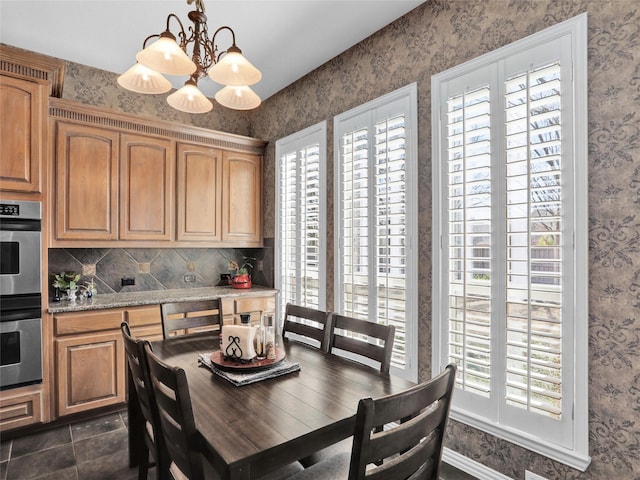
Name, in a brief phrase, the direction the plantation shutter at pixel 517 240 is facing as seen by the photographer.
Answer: facing the viewer and to the left of the viewer

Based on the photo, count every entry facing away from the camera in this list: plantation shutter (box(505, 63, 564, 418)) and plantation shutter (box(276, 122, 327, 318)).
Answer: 0

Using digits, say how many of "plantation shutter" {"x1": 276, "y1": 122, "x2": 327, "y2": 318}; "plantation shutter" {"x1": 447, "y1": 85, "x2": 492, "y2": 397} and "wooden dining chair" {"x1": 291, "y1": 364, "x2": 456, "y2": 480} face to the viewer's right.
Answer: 0

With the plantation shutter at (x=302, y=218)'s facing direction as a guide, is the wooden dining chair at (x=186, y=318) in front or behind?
in front

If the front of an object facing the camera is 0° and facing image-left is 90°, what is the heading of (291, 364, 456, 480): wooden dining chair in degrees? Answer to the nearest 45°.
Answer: approximately 135°

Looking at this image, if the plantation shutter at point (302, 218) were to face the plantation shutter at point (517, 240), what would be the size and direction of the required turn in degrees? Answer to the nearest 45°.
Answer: approximately 90° to its left

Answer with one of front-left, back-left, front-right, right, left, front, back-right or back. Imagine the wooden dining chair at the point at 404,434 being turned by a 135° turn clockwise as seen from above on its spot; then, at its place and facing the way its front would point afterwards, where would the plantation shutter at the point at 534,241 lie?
front-left

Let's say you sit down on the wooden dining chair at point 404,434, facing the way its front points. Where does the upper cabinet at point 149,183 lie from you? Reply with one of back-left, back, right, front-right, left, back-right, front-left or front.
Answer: front

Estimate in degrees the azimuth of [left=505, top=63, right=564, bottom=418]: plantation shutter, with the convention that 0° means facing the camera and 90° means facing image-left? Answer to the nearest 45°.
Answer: approximately 45°

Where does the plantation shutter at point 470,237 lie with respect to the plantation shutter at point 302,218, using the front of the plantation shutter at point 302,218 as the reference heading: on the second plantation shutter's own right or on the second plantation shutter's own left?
on the second plantation shutter's own left

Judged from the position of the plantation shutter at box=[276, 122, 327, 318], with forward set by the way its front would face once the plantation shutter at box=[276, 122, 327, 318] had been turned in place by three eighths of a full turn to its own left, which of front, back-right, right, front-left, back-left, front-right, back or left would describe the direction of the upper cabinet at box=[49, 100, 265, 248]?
back

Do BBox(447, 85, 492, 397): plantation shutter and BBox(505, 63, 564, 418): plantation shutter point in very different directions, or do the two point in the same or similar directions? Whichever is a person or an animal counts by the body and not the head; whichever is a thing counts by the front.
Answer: same or similar directions

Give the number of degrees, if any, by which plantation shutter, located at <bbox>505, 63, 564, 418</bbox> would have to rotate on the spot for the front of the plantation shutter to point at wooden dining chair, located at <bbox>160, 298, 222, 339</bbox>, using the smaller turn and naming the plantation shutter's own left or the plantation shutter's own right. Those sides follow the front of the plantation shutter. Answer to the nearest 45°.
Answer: approximately 45° to the plantation shutter's own right

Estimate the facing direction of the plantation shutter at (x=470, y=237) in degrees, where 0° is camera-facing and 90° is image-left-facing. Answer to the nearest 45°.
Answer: approximately 45°

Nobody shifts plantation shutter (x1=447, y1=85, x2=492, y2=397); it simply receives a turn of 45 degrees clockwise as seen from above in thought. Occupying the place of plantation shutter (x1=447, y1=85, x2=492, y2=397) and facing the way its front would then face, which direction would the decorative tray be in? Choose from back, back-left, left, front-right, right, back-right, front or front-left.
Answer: front-left

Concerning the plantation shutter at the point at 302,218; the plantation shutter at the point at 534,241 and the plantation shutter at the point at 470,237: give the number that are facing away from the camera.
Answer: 0

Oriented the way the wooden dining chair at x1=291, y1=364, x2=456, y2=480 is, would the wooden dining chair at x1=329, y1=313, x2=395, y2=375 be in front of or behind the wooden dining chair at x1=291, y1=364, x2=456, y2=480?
in front
